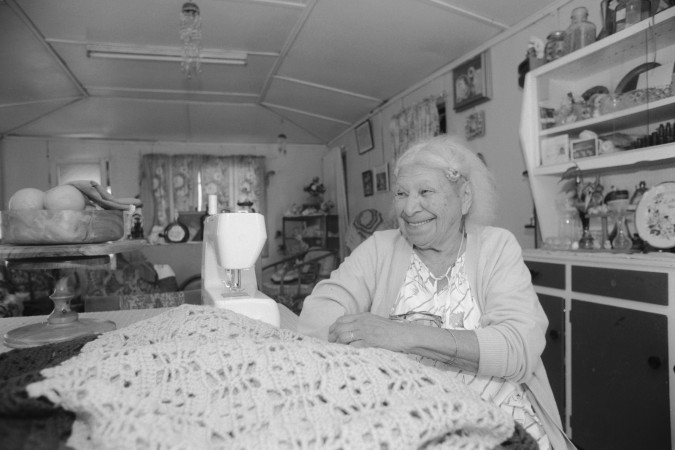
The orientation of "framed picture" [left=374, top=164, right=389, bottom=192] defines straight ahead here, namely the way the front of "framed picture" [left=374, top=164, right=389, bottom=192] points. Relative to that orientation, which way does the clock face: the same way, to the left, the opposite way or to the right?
to the left

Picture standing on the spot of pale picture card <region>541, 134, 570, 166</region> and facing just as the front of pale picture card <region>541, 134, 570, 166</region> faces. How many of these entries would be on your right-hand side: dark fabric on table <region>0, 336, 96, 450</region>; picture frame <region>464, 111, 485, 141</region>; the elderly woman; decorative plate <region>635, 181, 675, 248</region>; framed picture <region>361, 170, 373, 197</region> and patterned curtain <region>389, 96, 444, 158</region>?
3

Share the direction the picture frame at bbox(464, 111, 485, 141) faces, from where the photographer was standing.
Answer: facing the viewer and to the left of the viewer

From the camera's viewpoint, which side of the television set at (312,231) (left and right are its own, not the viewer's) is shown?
front

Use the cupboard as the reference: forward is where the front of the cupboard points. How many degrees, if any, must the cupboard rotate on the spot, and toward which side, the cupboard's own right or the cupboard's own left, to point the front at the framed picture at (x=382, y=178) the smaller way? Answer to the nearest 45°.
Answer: approximately 90° to the cupboard's own right

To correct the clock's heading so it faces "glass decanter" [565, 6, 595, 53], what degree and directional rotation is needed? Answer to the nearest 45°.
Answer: approximately 45° to its left

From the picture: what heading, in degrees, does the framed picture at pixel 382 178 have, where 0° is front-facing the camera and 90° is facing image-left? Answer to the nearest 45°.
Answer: approximately 45°

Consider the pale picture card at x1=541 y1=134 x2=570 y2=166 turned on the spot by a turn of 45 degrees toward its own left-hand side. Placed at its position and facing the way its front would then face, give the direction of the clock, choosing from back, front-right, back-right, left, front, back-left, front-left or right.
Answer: right

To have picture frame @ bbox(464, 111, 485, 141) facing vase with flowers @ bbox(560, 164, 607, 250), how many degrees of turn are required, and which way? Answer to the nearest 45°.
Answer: approximately 90° to its left

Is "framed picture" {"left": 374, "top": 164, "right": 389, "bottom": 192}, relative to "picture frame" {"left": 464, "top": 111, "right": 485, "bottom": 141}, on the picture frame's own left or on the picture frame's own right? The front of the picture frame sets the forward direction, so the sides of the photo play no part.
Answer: on the picture frame's own right

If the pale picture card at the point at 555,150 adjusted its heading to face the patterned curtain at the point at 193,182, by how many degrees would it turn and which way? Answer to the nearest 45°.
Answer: approximately 90° to its right

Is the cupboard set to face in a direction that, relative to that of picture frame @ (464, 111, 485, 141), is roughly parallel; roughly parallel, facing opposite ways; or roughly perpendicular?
roughly parallel

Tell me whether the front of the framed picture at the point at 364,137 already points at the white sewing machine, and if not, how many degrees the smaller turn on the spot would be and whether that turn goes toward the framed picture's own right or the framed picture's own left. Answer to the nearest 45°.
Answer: approximately 45° to the framed picture's own left

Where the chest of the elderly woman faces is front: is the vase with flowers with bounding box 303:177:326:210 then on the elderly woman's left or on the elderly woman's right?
on the elderly woman's right

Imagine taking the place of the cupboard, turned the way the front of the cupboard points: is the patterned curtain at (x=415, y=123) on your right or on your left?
on your right

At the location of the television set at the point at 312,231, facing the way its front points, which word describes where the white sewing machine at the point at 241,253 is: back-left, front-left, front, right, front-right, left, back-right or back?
front

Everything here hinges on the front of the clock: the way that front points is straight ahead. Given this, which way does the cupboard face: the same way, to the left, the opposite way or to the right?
to the right

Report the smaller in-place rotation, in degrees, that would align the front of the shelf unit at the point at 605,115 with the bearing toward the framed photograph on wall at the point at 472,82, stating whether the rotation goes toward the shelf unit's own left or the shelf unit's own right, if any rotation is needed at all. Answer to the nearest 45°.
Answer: approximately 90° to the shelf unit's own right

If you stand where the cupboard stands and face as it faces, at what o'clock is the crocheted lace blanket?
The crocheted lace blanket is roughly at 11 o'clock from the cupboard.

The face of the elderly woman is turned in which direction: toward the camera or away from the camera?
toward the camera
